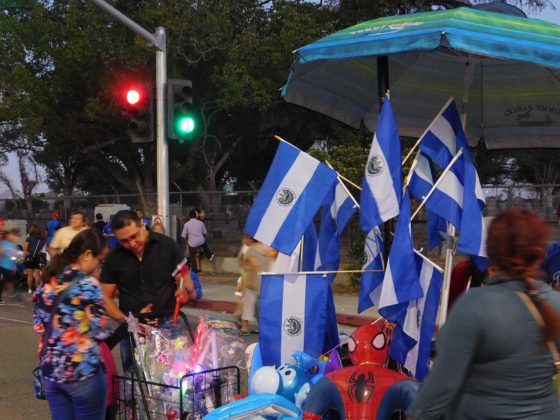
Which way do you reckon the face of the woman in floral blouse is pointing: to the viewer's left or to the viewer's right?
to the viewer's right

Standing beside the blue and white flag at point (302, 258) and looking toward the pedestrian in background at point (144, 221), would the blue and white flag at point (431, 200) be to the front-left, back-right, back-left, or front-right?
back-right

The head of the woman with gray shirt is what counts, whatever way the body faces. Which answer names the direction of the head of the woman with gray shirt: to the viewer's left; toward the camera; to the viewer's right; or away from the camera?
away from the camera

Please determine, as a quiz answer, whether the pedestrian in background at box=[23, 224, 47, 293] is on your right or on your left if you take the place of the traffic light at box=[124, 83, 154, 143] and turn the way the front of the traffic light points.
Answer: on your right

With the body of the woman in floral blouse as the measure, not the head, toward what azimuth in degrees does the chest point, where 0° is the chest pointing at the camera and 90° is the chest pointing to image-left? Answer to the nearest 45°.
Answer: approximately 225°

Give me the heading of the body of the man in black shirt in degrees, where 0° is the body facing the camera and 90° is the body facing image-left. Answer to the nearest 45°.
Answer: approximately 0°

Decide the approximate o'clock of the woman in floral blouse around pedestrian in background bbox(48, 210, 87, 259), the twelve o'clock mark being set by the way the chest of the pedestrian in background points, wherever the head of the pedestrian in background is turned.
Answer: The woman in floral blouse is roughly at 12 o'clock from the pedestrian in background.

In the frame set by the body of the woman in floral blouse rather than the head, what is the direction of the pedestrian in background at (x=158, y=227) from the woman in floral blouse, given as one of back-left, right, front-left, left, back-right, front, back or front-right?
front-left

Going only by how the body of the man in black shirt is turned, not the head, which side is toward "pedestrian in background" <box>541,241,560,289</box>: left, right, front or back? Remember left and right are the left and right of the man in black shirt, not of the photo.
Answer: left
